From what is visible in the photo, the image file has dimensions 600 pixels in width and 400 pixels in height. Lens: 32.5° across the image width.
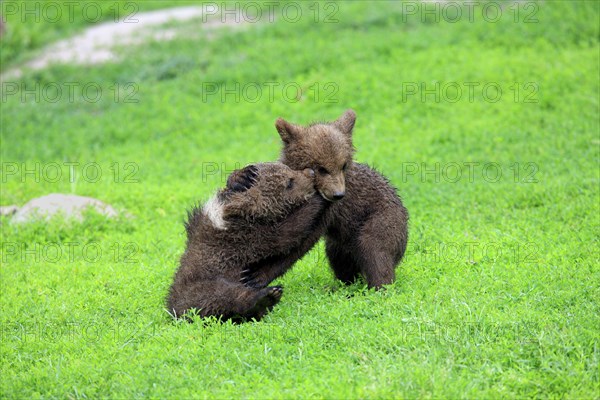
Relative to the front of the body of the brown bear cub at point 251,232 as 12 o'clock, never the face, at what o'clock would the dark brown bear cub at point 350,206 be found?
The dark brown bear cub is roughly at 11 o'clock from the brown bear cub.

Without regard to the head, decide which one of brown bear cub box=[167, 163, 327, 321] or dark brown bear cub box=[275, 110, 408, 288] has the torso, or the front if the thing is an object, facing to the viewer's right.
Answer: the brown bear cub

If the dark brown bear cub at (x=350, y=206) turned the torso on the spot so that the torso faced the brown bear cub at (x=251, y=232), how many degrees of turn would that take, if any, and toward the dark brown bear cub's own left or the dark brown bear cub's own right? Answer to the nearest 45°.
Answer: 0° — it already faces it

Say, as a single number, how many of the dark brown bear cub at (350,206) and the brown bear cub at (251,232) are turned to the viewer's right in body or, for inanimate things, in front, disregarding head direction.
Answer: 1

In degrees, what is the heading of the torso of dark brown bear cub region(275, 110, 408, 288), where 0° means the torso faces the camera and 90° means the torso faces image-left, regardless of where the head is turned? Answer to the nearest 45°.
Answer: approximately 45°

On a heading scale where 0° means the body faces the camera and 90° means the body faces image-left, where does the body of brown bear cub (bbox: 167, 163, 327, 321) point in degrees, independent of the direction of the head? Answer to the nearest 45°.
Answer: approximately 270°
